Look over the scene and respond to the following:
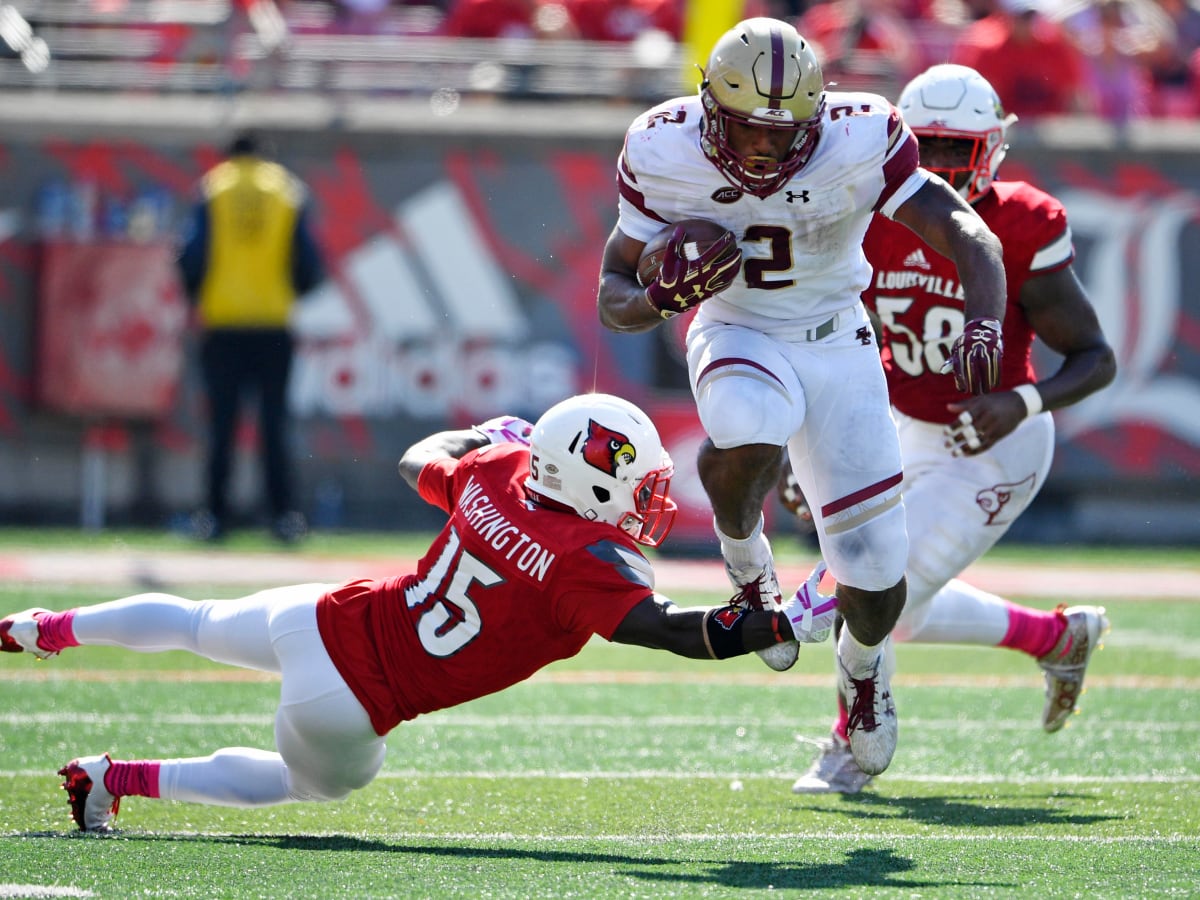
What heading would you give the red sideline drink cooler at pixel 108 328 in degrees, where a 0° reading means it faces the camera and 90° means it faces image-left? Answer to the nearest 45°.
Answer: approximately 0°

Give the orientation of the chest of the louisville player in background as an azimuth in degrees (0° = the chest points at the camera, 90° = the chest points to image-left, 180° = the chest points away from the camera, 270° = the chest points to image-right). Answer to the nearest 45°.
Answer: approximately 45°

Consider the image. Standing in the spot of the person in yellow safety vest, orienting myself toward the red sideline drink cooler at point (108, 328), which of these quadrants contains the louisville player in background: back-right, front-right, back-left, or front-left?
back-left

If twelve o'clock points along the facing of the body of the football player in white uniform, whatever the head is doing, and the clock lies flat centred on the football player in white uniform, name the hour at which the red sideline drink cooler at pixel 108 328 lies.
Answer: The red sideline drink cooler is roughly at 5 o'clock from the football player in white uniform.

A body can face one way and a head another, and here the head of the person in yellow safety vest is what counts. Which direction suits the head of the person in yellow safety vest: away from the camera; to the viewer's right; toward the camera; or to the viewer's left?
away from the camera

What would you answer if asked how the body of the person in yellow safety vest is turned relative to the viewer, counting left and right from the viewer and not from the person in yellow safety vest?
facing away from the viewer

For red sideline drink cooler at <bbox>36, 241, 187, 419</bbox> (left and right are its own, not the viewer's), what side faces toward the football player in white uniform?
front

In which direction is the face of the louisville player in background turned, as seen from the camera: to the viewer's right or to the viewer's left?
to the viewer's left

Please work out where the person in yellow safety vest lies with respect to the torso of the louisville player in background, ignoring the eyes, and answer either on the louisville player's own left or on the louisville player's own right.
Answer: on the louisville player's own right

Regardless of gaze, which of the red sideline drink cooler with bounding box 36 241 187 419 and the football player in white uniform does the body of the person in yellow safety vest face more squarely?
the red sideline drink cooler

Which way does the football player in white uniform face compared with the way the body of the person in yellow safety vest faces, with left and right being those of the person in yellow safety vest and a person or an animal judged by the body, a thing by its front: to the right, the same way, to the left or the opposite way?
the opposite way

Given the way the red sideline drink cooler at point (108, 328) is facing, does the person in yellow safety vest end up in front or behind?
in front
